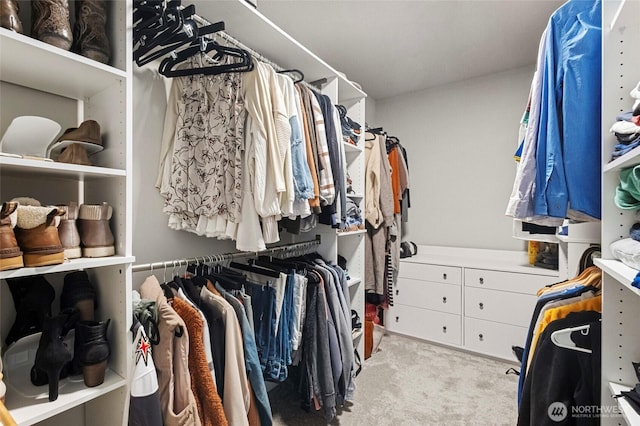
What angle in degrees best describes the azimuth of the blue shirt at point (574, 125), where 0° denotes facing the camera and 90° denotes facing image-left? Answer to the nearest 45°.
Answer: approximately 0°

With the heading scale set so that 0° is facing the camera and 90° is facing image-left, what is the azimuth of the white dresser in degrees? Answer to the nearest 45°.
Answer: approximately 45°

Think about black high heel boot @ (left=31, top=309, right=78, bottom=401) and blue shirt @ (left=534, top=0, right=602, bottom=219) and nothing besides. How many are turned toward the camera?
1

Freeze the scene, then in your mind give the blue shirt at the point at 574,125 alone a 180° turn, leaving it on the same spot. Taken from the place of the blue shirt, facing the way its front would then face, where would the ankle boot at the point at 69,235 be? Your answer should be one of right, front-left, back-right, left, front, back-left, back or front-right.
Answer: back-left

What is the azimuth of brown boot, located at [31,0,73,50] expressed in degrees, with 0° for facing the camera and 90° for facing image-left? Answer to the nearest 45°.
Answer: approximately 315°

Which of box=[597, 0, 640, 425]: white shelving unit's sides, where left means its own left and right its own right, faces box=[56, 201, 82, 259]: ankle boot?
front

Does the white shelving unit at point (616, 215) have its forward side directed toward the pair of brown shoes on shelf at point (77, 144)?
yes

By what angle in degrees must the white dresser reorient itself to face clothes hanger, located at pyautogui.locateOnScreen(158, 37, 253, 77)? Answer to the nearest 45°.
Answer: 0° — it already faces it
